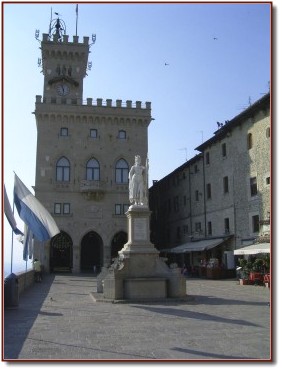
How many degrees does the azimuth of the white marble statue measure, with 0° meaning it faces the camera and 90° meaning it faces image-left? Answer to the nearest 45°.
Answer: approximately 0°

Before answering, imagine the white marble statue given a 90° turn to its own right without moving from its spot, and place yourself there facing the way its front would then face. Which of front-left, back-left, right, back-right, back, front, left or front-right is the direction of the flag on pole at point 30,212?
front
